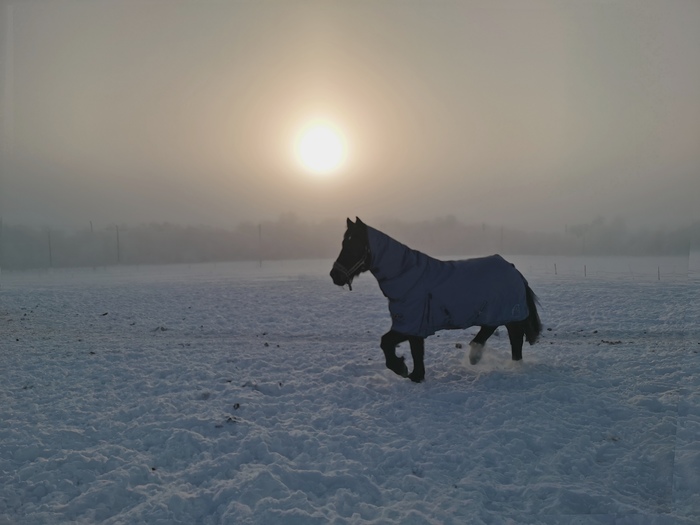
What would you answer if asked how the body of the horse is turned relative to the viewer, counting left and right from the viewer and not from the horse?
facing the viewer and to the left of the viewer
